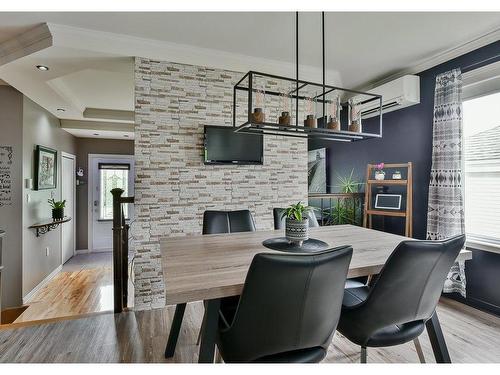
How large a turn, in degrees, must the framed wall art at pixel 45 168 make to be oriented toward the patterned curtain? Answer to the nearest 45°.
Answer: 0° — it already faces it

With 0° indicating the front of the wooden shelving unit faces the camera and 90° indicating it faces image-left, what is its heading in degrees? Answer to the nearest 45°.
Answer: approximately 45°

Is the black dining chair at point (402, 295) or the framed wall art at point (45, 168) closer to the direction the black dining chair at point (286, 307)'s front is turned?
the framed wall art

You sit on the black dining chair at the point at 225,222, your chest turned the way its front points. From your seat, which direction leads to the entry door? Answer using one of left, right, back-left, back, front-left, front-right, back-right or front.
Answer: back-right

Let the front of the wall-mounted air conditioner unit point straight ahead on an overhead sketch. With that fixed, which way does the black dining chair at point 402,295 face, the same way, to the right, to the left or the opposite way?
to the right

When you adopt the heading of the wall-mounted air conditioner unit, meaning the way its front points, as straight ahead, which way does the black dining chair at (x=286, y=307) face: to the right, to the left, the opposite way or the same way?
to the right

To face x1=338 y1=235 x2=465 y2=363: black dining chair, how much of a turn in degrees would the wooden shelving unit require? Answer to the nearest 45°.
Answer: approximately 45° to its left

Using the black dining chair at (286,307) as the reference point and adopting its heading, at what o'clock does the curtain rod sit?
The curtain rod is roughly at 3 o'clock from the black dining chair.

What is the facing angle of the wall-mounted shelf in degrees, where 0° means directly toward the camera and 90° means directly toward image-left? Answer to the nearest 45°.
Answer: approximately 315°
